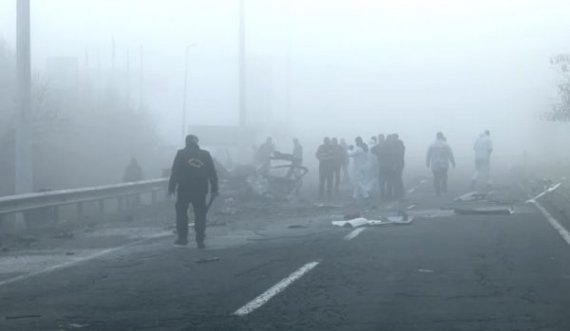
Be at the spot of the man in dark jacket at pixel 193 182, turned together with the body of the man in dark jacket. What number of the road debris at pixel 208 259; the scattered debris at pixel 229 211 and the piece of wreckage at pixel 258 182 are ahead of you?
2

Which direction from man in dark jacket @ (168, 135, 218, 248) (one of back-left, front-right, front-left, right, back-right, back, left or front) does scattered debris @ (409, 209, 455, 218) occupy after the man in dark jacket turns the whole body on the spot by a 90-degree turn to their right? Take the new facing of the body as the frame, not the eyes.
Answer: front-left

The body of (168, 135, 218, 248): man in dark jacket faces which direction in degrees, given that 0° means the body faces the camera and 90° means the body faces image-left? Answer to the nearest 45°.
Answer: approximately 180°

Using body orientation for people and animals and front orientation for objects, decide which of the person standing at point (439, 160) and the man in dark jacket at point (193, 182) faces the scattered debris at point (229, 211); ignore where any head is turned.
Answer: the man in dark jacket

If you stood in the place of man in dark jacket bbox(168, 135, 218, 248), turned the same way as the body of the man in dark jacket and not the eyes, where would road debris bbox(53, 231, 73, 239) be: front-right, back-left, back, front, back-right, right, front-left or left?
front-left

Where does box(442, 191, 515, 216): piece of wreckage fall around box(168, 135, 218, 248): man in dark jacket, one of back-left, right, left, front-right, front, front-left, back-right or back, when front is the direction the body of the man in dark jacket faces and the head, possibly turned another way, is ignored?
front-right

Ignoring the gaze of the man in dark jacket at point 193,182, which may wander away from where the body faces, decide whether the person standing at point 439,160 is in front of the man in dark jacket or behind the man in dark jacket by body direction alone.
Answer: in front

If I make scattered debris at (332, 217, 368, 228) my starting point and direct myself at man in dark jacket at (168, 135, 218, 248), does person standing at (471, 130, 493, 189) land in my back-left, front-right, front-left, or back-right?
back-right
